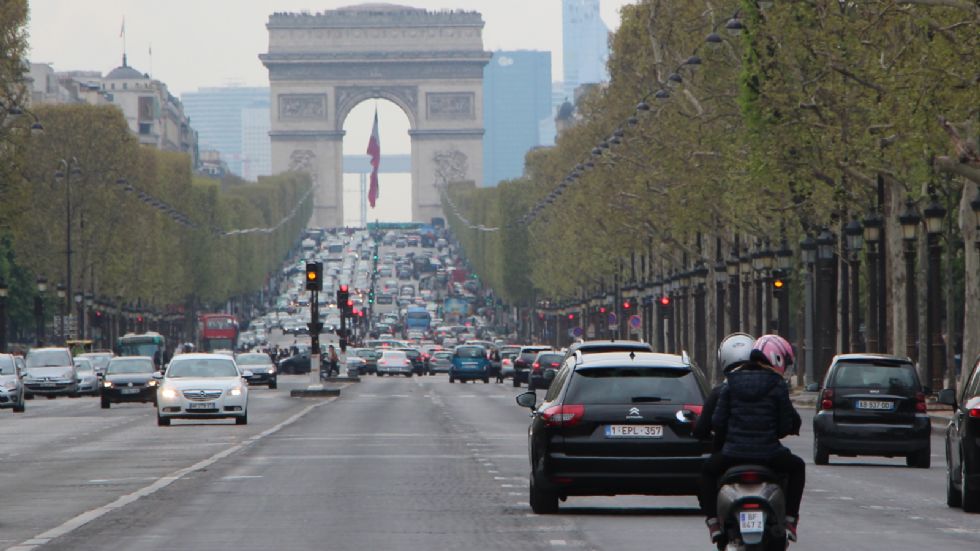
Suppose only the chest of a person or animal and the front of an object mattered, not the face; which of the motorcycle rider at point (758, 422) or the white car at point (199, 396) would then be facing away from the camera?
the motorcycle rider

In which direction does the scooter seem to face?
away from the camera

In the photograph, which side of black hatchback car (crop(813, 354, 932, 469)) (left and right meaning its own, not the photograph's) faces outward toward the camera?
back

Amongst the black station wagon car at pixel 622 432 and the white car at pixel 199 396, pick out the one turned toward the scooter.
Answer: the white car

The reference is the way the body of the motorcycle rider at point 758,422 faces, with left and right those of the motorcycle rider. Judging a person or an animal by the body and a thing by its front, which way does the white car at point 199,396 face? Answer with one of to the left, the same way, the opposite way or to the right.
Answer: the opposite way

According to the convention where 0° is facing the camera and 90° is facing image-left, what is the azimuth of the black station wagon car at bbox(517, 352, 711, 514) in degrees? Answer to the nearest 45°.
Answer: approximately 180°

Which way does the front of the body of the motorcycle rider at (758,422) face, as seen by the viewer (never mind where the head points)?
away from the camera

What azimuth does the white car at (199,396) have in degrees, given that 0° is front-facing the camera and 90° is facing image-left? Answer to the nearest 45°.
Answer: approximately 0°

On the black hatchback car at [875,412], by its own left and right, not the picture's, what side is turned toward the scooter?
back

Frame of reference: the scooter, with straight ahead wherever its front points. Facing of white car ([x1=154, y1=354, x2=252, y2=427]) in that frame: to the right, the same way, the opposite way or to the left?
the opposite way

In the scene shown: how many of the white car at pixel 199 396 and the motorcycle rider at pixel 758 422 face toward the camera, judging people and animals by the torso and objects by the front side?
1

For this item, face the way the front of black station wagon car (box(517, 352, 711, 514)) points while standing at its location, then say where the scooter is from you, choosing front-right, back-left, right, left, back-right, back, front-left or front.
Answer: back
